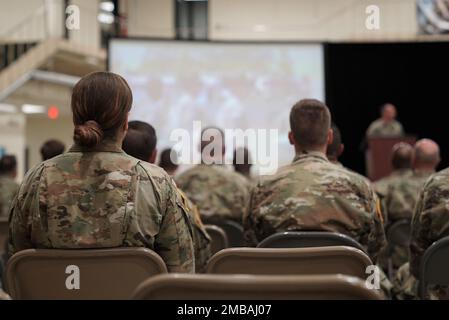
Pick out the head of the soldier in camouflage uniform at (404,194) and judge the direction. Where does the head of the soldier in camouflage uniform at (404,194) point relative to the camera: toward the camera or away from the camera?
away from the camera

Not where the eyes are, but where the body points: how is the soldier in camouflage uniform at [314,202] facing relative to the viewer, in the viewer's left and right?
facing away from the viewer

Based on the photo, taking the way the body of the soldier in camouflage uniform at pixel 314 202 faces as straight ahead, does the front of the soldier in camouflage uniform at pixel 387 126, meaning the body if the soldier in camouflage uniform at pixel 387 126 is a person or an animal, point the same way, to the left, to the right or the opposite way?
the opposite way

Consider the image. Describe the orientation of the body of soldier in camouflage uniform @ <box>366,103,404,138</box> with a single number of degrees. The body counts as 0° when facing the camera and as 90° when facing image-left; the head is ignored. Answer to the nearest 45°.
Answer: approximately 0°

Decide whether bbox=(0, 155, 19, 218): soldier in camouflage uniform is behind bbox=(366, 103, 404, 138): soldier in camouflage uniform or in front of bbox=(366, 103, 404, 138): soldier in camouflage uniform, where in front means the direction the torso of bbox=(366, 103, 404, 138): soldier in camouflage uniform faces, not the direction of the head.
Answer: in front

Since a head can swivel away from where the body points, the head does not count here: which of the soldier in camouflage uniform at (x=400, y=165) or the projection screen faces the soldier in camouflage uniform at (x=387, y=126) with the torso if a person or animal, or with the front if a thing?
the soldier in camouflage uniform at (x=400, y=165)

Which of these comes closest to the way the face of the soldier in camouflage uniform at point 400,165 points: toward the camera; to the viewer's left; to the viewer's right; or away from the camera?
away from the camera

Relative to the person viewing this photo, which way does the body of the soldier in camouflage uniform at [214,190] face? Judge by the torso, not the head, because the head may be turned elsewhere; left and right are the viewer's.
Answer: facing away from the viewer

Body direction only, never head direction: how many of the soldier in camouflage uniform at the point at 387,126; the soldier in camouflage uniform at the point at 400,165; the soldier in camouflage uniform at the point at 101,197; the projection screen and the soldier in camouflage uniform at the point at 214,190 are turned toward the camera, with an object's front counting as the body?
2

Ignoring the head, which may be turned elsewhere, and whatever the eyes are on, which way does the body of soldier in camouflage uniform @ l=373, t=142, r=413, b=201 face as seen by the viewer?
away from the camera

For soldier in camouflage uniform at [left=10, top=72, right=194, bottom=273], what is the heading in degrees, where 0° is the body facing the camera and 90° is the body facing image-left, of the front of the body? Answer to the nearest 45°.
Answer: approximately 180°

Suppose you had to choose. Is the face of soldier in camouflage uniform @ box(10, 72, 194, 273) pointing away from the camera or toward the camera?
away from the camera

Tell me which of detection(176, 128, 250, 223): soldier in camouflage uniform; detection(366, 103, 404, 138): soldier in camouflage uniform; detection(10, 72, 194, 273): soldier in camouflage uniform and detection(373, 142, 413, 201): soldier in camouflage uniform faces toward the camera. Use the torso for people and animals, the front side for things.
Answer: detection(366, 103, 404, 138): soldier in camouflage uniform

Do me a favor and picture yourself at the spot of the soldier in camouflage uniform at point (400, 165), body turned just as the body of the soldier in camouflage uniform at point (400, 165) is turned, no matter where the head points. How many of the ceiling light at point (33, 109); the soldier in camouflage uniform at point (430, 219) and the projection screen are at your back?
1
